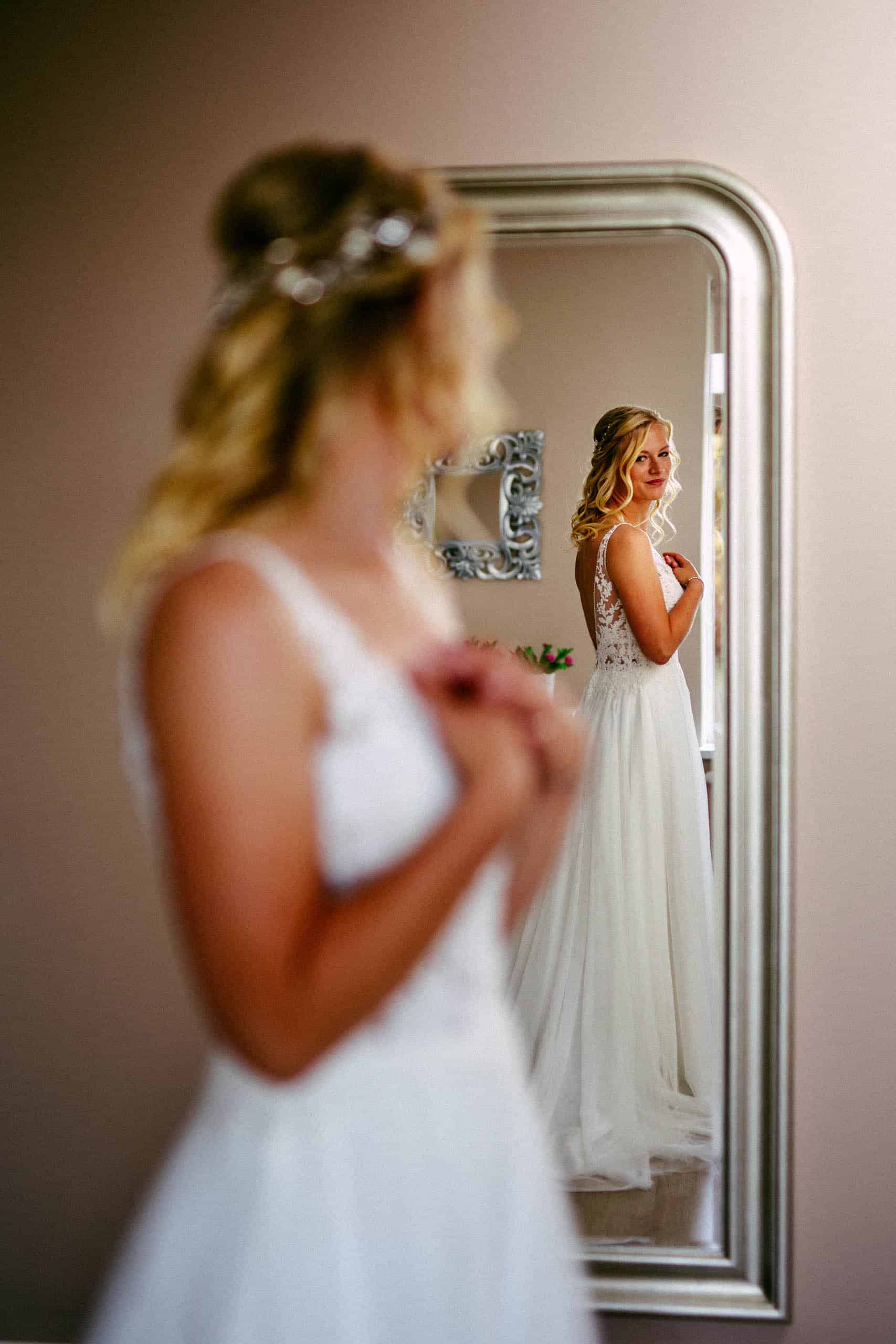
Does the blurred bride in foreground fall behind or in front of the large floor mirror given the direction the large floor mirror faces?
in front

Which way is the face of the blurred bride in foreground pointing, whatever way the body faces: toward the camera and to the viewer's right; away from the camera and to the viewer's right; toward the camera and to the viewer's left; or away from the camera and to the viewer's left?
away from the camera and to the viewer's right

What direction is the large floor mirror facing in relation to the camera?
toward the camera
